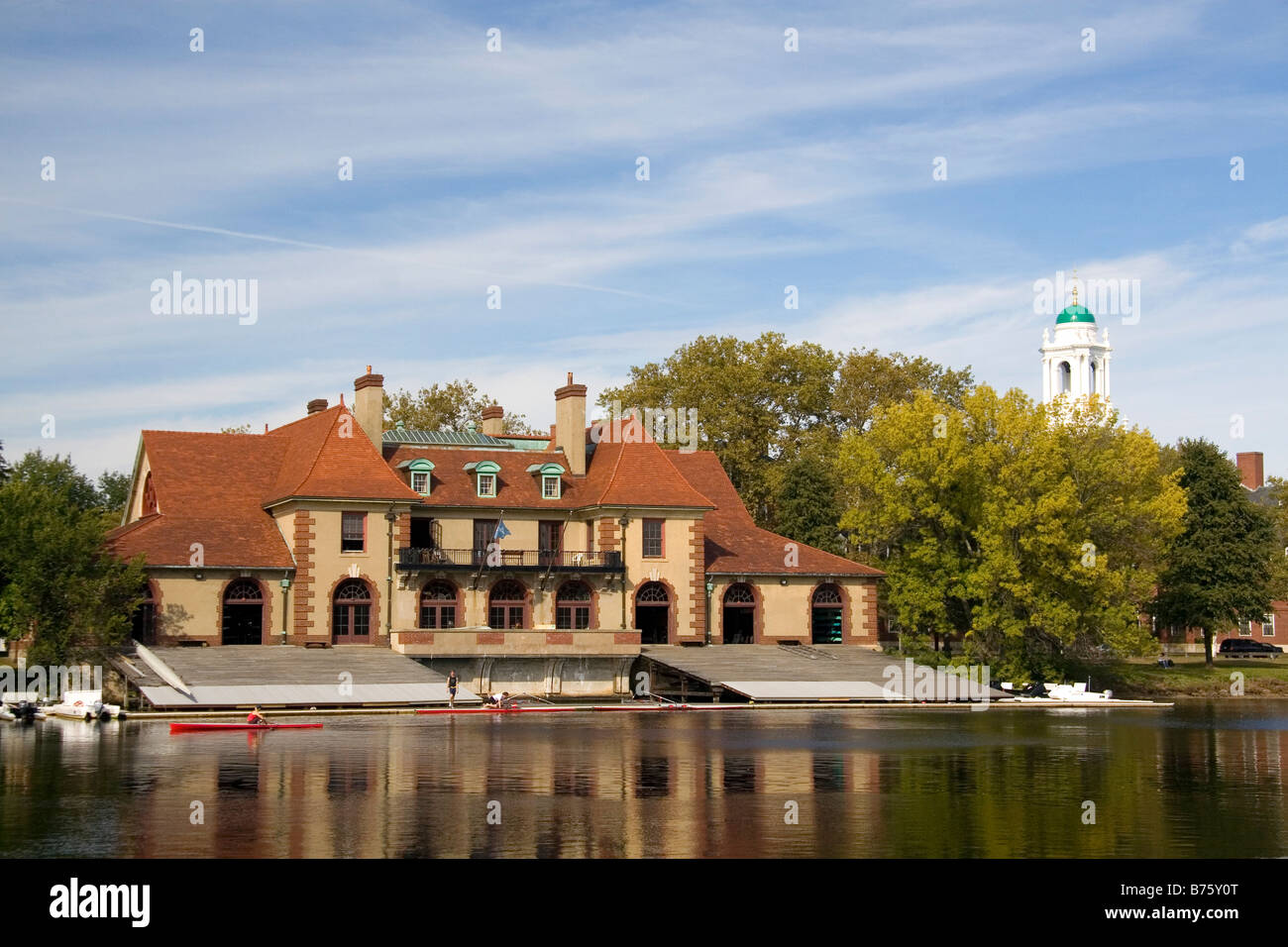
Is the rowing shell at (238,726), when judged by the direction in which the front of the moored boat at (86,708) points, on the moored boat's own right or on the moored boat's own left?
on the moored boat's own left

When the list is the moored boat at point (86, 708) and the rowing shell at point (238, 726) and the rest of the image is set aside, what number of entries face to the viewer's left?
2

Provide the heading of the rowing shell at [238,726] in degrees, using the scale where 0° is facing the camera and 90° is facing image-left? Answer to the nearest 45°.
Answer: approximately 90°

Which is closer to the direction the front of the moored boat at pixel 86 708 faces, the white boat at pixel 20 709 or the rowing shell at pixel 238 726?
the white boat

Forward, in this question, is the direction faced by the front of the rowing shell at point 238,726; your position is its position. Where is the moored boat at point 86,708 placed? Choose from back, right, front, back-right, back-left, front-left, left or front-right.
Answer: front-right

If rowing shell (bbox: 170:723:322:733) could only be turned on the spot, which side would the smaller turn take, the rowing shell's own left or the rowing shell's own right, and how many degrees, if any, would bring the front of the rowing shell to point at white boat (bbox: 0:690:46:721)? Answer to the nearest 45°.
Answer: approximately 45° to the rowing shell's own right

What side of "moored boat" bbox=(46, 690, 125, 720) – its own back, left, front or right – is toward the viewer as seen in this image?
left

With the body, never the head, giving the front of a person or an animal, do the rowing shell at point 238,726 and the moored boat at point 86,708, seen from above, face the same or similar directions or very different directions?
same or similar directions
